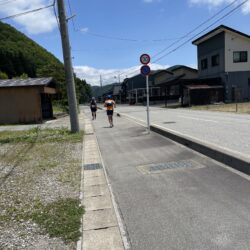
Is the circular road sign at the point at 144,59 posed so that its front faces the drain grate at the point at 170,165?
yes

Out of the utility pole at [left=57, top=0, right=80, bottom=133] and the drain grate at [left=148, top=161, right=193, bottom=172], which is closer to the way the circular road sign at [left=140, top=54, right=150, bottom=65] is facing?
the drain grate

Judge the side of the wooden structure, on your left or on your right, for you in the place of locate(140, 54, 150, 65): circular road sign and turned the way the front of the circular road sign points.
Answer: on your right

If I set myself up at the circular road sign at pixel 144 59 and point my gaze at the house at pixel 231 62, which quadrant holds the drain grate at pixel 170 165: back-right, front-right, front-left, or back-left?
back-right

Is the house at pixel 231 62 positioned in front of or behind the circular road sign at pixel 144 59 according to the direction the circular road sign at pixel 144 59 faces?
behind

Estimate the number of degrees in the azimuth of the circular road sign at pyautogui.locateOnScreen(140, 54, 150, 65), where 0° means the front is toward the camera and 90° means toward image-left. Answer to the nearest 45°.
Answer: approximately 0°

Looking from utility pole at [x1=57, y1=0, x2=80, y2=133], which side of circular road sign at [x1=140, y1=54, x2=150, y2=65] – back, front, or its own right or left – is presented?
right
